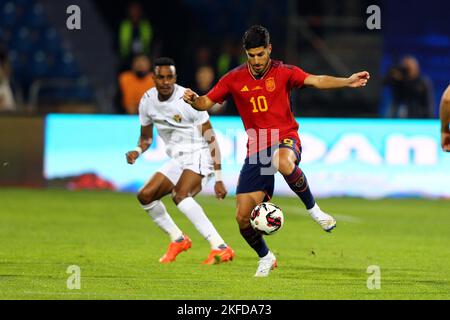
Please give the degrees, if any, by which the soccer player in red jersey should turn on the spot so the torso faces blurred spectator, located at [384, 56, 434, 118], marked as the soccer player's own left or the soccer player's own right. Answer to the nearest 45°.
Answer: approximately 180°

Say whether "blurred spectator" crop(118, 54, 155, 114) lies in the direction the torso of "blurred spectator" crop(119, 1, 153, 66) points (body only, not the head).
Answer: yes

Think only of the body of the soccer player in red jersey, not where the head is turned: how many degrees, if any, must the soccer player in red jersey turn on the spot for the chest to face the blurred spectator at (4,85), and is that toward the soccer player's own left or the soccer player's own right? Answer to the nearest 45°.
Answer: approximately 135° to the soccer player's own right

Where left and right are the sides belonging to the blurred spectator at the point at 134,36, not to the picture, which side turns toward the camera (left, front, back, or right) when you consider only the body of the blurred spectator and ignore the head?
front

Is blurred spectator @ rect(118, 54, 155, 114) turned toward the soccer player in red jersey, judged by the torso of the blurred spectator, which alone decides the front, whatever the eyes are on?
yes

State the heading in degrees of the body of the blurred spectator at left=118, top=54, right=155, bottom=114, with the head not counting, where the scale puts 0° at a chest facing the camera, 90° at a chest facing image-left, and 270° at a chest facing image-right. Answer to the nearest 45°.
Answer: approximately 0°

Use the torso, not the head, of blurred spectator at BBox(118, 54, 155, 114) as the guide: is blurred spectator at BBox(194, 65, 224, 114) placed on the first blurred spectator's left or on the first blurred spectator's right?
on the first blurred spectator's left

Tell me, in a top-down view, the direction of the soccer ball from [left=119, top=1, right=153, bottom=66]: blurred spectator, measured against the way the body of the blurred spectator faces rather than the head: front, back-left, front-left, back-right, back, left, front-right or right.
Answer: front

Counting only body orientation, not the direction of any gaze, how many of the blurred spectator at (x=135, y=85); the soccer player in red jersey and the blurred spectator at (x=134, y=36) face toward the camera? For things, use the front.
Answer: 3

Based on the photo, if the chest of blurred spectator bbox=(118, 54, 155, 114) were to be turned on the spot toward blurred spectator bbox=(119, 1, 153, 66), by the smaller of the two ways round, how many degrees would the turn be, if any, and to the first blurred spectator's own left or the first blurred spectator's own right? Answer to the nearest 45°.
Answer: approximately 180°

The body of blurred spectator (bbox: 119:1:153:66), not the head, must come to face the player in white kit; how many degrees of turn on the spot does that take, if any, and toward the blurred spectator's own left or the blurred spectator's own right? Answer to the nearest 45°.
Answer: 0° — they already face them

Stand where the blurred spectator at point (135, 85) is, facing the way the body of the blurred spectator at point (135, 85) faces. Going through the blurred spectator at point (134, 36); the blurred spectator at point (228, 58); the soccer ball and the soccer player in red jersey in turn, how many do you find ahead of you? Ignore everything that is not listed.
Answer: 2

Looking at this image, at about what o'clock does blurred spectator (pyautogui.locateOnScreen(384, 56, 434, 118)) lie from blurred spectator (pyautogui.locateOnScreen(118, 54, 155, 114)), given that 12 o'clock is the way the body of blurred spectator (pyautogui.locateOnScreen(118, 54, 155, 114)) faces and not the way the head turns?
blurred spectator (pyautogui.locateOnScreen(384, 56, 434, 118)) is roughly at 9 o'clock from blurred spectator (pyautogui.locateOnScreen(118, 54, 155, 114)).

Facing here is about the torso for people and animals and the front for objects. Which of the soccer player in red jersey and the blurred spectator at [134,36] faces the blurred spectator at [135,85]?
the blurred spectator at [134,36]

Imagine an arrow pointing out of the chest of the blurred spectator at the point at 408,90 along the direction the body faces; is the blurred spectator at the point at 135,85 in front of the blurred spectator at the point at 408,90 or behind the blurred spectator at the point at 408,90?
in front
